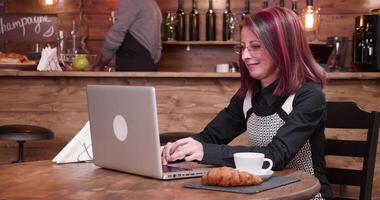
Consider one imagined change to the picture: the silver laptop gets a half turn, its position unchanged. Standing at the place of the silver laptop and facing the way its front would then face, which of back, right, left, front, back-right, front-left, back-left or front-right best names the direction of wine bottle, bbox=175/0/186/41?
back-right

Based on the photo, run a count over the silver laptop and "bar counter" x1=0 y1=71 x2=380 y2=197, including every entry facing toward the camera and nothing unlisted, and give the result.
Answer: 1

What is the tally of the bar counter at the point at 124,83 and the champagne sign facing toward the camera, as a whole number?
2

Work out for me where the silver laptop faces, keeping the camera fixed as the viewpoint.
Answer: facing away from the viewer and to the right of the viewer

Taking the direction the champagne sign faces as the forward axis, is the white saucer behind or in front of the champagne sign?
in front

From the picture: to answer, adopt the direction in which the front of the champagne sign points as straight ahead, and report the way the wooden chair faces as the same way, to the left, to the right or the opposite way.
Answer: to the right

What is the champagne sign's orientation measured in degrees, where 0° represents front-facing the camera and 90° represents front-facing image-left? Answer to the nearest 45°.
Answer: approximately 0°

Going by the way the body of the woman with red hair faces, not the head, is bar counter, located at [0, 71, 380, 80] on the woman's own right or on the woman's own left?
on the woman's own right

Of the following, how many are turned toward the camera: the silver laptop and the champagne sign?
1

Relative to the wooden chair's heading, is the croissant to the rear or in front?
in front

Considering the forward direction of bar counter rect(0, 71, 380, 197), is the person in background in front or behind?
behind

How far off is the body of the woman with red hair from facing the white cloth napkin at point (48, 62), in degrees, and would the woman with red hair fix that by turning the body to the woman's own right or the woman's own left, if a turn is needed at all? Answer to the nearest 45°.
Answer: approximately 90° to the woman's own right

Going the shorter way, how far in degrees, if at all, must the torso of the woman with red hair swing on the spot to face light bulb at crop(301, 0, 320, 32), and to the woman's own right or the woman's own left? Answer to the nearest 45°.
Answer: approximately 135° to the woman's own right

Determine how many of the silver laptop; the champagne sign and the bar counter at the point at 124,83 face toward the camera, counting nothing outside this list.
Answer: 2
